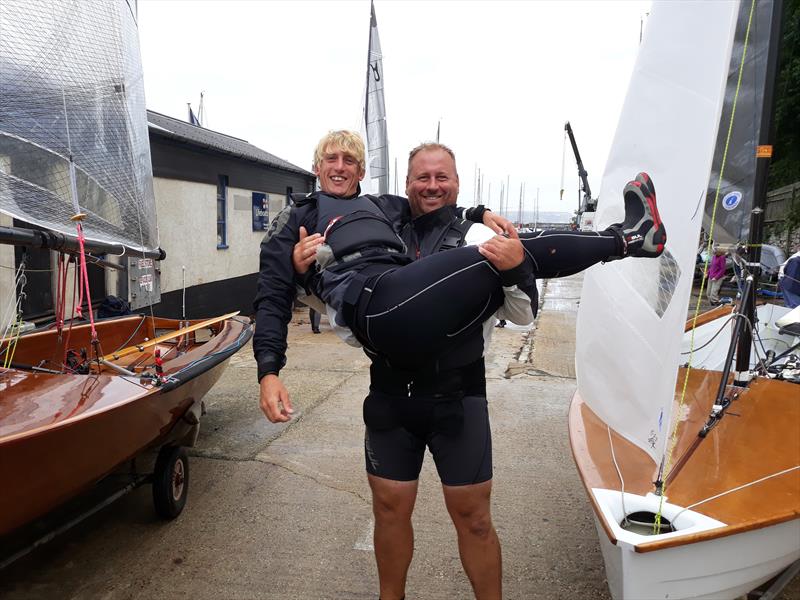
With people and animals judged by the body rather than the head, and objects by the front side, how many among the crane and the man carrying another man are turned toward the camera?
1

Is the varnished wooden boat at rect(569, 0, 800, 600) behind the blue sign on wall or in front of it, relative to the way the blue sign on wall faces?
in front

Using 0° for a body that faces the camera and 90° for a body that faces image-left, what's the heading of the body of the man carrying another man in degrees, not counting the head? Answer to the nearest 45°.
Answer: approximately 0°

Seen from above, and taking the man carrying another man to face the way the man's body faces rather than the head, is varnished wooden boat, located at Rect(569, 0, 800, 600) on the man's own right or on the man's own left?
on the man's own left

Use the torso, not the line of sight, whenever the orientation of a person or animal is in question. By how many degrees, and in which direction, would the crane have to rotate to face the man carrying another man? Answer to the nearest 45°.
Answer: approximately 90° to its left

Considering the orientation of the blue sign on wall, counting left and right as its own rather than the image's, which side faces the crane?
left

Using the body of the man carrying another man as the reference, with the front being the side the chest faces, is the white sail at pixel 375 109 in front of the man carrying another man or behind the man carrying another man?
behind

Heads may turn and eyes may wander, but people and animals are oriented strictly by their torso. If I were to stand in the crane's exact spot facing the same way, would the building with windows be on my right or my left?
on my left

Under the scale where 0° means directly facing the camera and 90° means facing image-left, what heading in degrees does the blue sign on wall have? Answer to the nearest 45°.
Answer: approximately 315°
